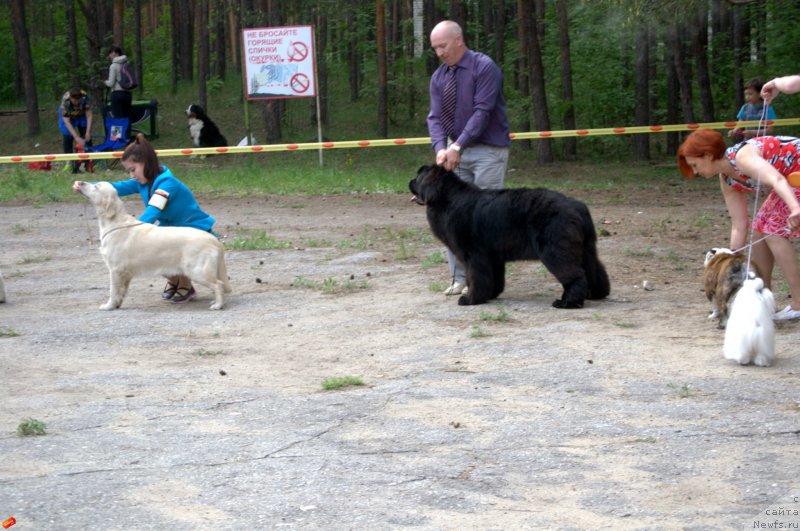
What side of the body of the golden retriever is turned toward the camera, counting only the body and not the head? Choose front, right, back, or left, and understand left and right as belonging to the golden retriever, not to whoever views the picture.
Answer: left

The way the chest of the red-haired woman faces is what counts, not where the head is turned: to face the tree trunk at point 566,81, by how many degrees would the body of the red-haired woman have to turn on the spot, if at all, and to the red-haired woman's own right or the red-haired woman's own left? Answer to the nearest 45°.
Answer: approximately 90° to the red-haired woman's own right

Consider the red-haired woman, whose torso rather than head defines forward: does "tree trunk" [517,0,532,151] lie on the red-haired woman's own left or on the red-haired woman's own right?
on the red-haired woman's own right

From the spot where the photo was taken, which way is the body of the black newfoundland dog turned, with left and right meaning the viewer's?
facing to the left of the viewer

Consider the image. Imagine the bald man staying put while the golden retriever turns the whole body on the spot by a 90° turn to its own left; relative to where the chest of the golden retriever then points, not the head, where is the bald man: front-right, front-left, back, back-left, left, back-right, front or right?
left

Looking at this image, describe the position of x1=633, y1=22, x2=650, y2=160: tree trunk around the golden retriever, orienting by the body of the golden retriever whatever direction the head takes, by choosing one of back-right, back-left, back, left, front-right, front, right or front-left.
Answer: back-right

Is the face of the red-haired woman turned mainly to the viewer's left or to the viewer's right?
to the viewer's left

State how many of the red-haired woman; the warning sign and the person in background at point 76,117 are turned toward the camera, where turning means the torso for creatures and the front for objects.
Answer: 2

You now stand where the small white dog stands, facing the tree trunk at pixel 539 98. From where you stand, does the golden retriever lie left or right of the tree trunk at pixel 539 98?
left

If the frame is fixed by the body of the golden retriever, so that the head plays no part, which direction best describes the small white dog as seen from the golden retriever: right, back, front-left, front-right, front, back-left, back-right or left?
back-left

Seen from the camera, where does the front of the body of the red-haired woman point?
to the viewer's left
